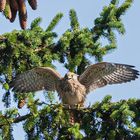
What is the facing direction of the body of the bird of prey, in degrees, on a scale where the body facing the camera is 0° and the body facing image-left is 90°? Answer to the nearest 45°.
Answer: approximately 0°
